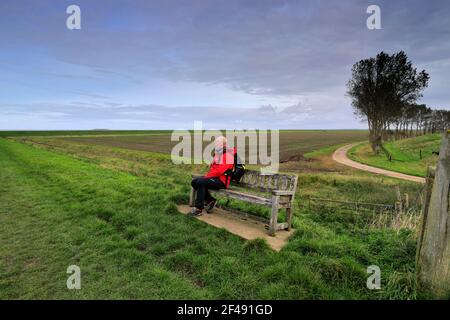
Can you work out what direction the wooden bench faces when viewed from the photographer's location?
facing the viewer and to the left of the viewer

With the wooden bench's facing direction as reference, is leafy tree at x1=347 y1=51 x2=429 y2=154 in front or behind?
behind

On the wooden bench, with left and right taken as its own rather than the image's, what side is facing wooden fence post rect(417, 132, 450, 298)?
left

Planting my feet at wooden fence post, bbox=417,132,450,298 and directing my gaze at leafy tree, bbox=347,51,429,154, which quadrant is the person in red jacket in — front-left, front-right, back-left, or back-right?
front-left

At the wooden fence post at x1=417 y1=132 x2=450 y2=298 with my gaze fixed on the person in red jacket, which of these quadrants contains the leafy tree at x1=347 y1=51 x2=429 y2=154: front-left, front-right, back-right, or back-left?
front-right
